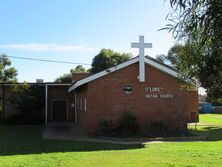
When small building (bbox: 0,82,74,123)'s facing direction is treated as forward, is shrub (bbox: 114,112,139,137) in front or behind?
in front

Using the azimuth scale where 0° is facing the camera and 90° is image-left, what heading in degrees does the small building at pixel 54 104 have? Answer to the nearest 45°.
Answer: approximately 0°

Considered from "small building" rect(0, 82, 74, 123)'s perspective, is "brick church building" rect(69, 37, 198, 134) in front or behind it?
in front
